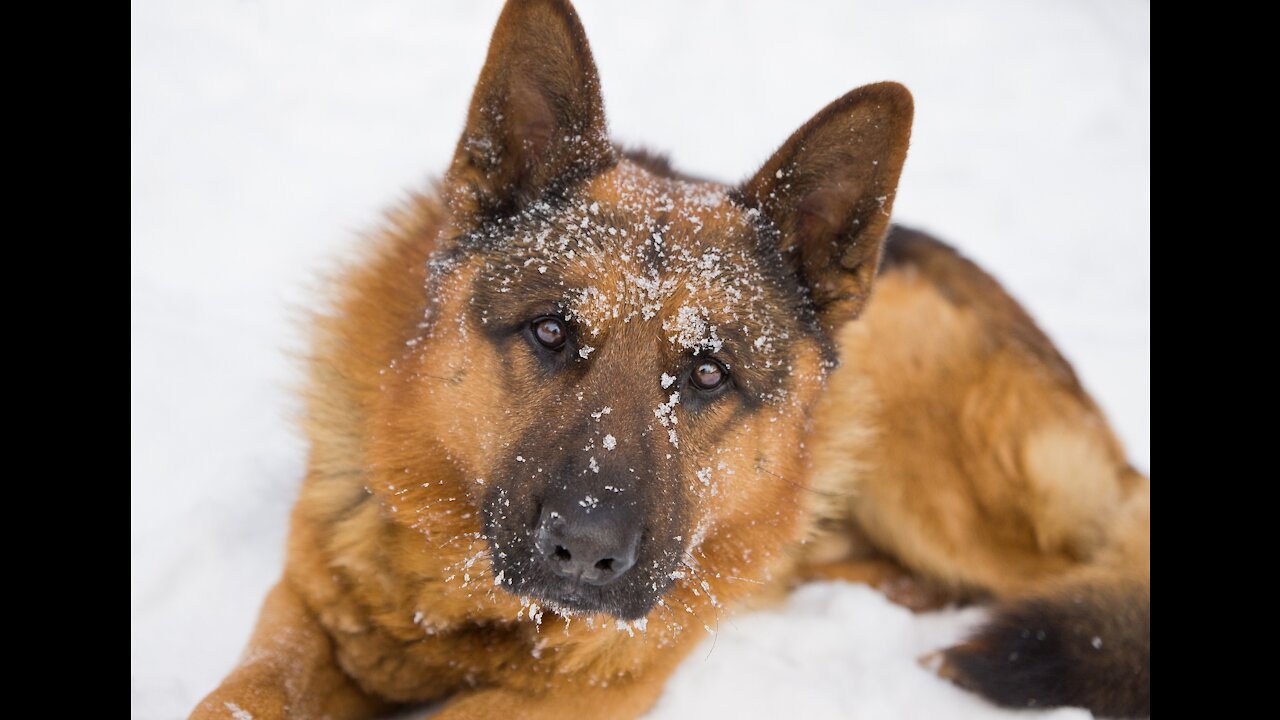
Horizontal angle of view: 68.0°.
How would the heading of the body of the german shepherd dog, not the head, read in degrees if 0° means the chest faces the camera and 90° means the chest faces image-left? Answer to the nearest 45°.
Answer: approximately 45°
